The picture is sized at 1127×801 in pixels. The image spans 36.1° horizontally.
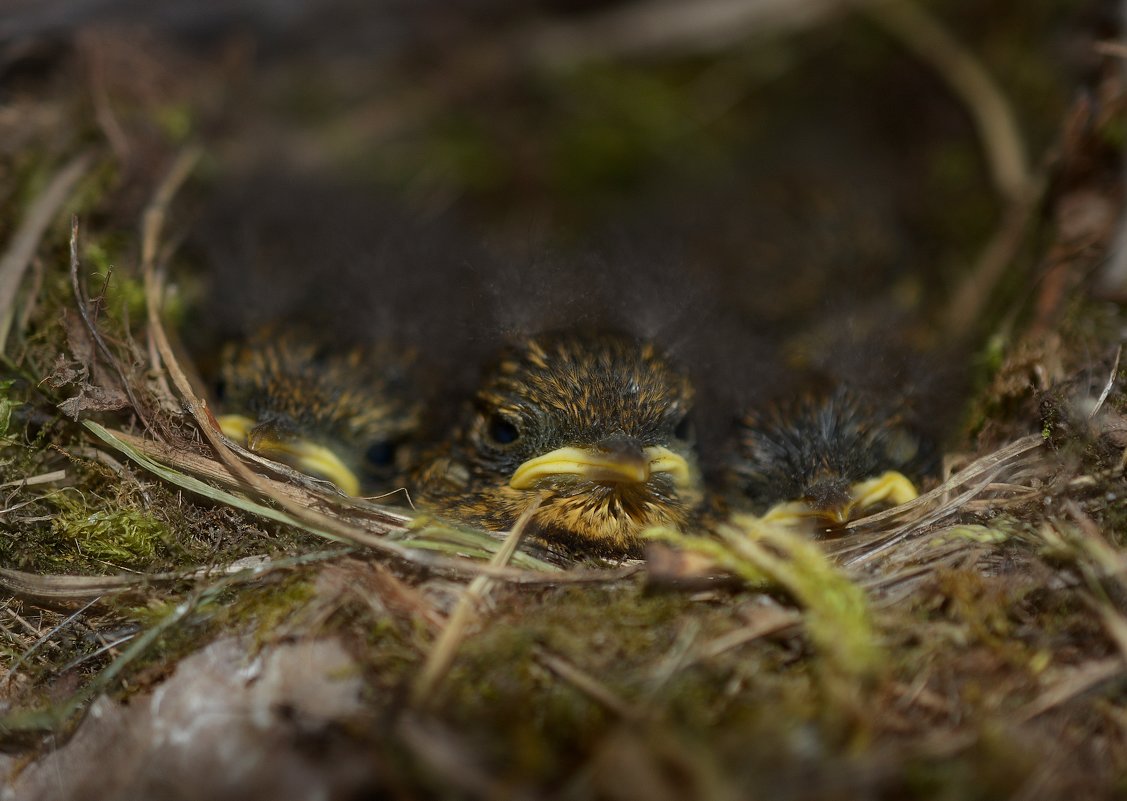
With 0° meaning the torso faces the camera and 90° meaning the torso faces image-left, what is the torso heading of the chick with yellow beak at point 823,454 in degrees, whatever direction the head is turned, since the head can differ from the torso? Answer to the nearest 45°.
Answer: approximately 0°

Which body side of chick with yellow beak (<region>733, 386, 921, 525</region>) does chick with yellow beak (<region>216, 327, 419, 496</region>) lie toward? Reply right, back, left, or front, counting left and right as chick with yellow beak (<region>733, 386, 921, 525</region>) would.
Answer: right
